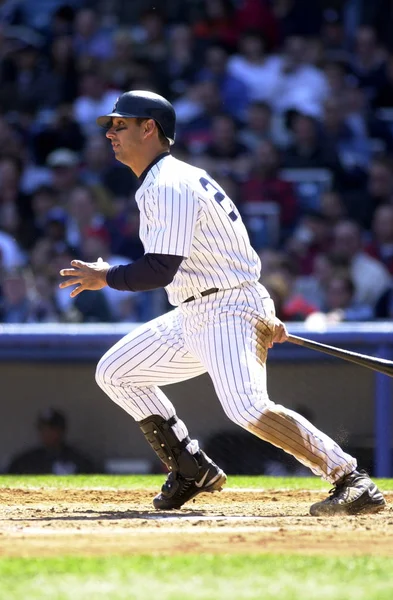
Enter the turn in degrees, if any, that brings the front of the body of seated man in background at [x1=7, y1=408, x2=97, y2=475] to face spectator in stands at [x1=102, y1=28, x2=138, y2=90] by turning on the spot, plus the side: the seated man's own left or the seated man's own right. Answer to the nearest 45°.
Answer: approximately 180°

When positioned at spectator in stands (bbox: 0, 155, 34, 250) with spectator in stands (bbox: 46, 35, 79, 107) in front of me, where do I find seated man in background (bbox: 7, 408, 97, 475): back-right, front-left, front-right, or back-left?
back-right

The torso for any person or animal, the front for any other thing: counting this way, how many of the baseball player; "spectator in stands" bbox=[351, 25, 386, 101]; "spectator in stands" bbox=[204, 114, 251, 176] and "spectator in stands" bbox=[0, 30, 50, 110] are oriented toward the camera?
3

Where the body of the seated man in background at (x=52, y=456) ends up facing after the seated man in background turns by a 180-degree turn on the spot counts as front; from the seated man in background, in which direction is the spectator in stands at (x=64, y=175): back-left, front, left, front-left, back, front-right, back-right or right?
front

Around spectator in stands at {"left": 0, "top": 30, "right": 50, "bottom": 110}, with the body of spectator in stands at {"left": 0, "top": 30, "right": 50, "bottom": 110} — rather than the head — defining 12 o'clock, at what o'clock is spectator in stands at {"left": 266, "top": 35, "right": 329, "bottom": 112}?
spectator in stands at {"left": 266, "top": 35, "right": 329, "bottom": 112} is roughly at 10 o'clock from spectator in stands at {"left": 0, "top": 30, "right": 50, "bottom": 110}.

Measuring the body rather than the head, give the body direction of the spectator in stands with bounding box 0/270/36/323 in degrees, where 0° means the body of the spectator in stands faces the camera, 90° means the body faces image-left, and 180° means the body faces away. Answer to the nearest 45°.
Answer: approximately 0°

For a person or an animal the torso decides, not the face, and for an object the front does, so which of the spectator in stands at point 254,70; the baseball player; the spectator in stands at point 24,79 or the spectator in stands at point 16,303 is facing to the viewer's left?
the baseball player

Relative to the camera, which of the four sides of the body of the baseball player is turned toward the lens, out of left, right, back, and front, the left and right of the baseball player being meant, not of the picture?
left

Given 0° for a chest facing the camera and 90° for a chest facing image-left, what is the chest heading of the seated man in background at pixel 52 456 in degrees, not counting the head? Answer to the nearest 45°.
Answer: approximately 0°
